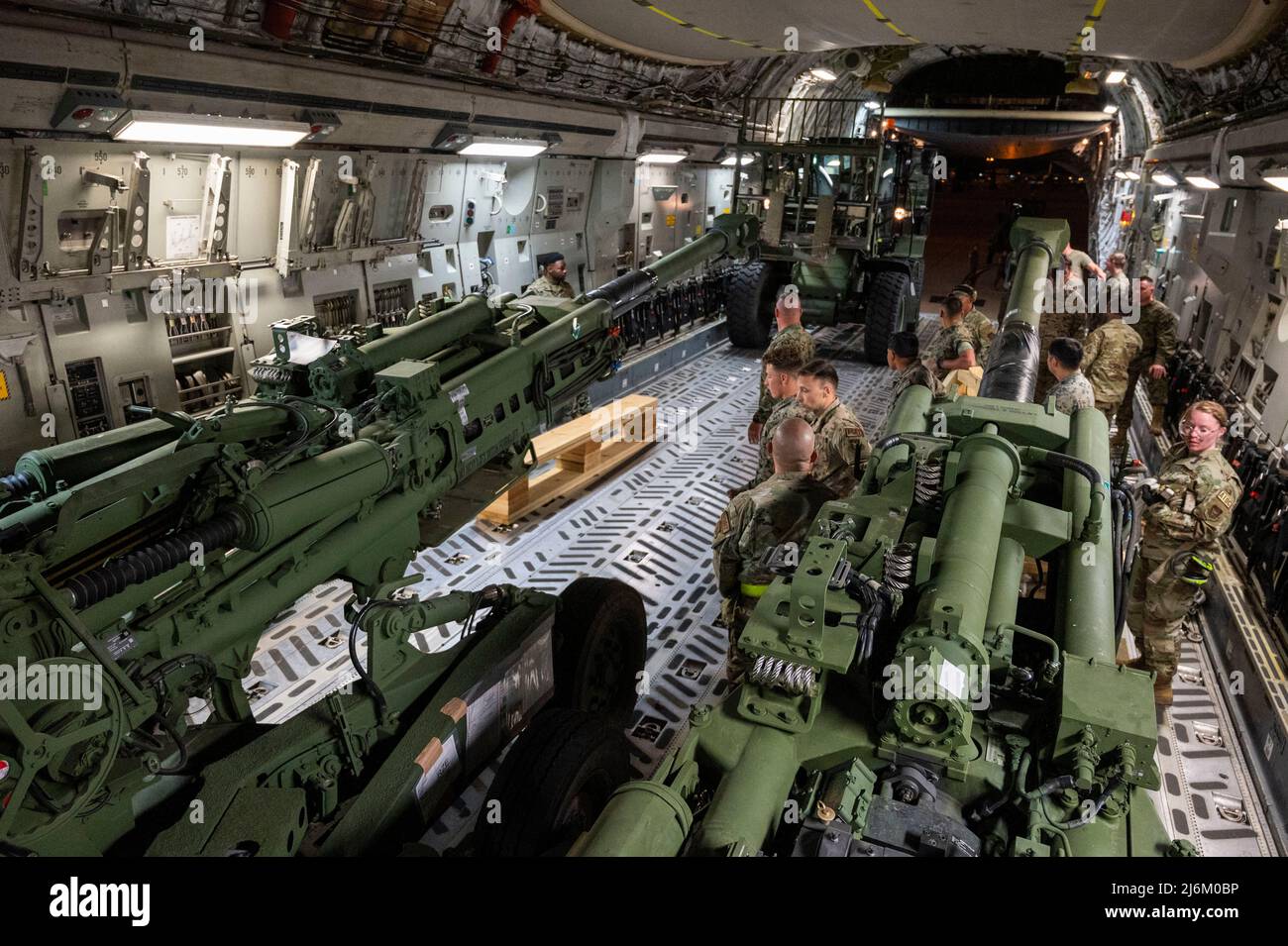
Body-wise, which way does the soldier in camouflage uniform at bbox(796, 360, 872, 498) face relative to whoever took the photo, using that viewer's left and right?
facing to the left of the viewer

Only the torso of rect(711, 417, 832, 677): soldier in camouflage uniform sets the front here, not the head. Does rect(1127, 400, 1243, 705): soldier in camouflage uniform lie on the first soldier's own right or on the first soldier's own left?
on the first soldier's own right

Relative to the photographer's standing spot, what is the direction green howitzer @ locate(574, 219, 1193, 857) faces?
facing away from the viewer

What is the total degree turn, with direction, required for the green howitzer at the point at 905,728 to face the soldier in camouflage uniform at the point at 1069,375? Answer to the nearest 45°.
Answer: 0° — it already faces them

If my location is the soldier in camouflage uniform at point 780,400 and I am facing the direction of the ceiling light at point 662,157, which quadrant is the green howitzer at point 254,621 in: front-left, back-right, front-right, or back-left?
back-left

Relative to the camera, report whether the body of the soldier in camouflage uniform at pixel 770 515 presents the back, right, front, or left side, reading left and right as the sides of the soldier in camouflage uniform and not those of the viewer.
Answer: back
